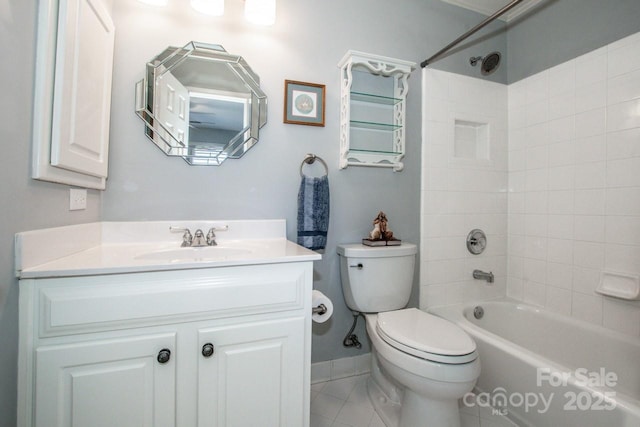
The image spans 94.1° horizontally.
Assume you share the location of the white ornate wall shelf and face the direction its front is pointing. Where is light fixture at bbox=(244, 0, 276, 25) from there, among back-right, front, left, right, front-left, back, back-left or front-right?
right

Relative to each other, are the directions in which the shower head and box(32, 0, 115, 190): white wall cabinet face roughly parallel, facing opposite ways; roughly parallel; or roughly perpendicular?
roughly perpendicular

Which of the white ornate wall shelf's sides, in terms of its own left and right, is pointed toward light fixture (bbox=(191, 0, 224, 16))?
right

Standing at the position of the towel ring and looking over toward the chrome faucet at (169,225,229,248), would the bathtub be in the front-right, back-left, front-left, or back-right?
back-left

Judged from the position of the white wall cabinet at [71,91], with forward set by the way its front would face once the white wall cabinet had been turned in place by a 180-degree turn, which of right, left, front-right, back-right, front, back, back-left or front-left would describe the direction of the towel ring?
back-right

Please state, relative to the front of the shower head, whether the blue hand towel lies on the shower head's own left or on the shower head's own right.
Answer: on the shower head's own right

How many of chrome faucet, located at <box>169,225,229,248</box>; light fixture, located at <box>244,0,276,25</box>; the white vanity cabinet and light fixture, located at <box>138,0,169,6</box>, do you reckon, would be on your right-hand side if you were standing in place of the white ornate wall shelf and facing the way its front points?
4

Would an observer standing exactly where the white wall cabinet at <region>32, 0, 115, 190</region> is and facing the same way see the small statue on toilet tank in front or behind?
in front
